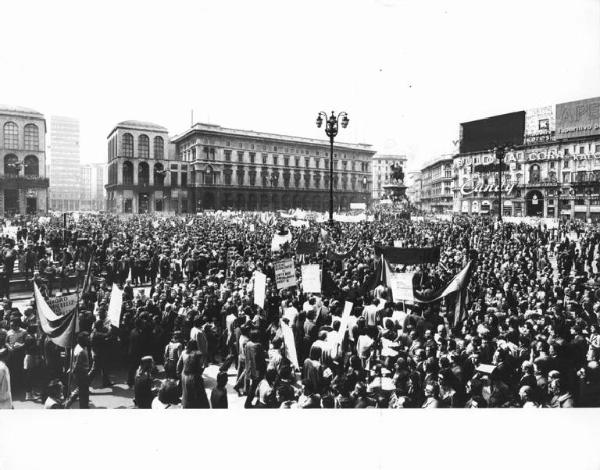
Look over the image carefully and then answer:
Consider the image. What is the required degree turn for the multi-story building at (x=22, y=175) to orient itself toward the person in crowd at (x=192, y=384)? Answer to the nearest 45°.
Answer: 0° — it already faces them

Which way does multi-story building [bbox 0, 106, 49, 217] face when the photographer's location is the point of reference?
facing the viewer

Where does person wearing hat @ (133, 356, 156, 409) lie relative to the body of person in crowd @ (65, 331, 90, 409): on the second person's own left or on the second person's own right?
on the second person's own right

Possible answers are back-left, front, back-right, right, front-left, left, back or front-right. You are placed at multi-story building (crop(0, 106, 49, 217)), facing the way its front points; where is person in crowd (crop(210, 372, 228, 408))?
front

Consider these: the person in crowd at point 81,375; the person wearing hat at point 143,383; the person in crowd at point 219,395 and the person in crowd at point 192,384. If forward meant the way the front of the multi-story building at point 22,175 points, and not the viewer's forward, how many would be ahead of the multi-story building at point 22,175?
4

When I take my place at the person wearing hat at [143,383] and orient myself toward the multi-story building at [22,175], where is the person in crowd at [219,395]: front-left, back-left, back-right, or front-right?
back-right

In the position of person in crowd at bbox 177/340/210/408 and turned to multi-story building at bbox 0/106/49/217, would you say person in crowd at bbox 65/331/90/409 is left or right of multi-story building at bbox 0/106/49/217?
left

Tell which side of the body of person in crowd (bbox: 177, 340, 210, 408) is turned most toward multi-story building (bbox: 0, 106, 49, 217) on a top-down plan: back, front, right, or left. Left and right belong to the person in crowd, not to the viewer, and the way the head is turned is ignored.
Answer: front

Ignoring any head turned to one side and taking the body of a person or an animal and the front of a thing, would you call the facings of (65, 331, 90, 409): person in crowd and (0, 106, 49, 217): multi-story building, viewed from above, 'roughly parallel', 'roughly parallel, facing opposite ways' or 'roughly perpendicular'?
roughly perpendicular

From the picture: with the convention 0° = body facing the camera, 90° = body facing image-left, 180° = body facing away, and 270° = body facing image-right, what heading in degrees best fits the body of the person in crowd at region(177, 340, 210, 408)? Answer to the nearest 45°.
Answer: approximately 180°
